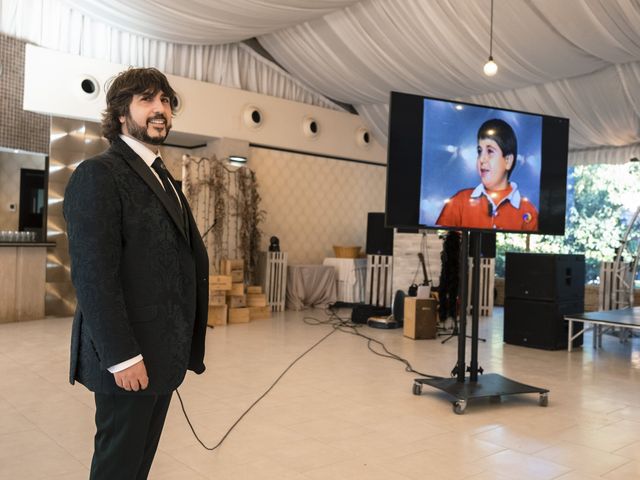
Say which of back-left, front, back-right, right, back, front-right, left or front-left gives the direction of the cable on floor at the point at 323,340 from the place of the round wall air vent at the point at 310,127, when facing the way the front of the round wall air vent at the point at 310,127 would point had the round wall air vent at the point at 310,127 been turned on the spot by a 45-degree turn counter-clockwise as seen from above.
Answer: right

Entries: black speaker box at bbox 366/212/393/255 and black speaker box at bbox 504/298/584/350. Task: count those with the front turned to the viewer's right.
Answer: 0

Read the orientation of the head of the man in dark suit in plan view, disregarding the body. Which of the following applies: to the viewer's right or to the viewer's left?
to the viewer's right

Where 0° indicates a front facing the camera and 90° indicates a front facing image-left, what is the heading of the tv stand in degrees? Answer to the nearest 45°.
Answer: approximately 315°

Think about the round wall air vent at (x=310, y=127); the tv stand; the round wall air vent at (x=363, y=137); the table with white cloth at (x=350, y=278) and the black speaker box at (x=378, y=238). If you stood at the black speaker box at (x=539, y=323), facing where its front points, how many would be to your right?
4

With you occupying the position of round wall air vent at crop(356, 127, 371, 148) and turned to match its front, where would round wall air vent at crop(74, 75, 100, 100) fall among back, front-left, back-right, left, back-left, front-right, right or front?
right

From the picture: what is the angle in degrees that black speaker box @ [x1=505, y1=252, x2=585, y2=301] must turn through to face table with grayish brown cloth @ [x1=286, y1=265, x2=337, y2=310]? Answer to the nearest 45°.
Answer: approximately 90° to its right

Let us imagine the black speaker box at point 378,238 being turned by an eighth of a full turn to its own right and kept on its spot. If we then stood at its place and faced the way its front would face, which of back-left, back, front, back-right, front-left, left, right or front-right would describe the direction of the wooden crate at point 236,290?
front

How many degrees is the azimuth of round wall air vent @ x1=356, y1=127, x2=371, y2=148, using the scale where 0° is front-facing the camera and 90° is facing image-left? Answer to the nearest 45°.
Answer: approximately 315°

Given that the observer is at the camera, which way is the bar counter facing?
facing the viewer and to the right of the viewer
